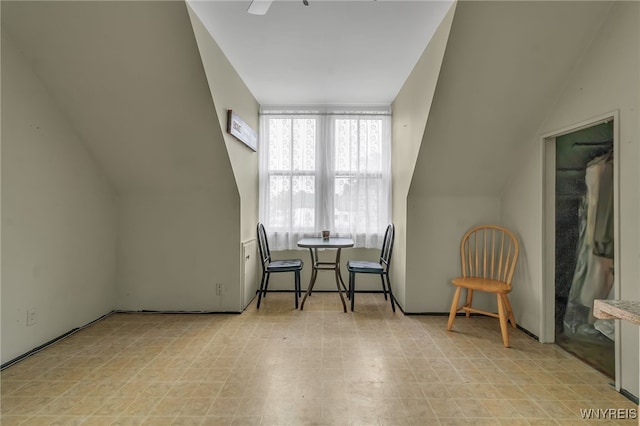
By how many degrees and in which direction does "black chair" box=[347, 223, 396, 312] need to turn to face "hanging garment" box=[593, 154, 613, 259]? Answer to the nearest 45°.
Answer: approximately 135° to its left

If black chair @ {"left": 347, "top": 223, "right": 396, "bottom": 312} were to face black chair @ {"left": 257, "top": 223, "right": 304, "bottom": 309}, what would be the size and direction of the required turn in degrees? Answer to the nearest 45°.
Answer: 0° — it already faces it

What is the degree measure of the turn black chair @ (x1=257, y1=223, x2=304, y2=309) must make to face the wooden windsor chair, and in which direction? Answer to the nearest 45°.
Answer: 0° — it already faces it

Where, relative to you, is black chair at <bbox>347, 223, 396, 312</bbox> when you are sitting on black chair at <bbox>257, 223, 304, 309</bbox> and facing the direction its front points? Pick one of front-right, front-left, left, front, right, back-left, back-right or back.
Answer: front

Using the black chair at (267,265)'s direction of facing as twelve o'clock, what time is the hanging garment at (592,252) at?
The hanging garment is roughly at 1 o'clock from the black chair.

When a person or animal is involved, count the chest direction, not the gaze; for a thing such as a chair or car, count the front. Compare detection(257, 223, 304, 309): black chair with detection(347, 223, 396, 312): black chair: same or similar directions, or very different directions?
very different directions

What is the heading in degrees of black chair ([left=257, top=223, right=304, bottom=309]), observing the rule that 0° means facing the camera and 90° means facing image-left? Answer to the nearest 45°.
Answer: approximately 270°

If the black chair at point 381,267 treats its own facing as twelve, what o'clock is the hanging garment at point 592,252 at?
The hanging garment is roughly at 7 o'clock from the black chair.

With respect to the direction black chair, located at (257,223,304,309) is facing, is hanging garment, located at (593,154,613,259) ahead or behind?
ahead

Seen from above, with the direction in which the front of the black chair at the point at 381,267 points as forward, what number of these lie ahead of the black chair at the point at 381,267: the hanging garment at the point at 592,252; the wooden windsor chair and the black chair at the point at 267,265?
1

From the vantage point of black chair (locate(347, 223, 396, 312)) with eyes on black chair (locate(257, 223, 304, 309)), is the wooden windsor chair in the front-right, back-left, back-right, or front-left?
back-left

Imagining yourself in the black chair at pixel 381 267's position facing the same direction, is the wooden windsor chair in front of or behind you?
behind

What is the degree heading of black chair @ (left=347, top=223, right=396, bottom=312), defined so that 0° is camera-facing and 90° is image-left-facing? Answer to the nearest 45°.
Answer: approximately 90°

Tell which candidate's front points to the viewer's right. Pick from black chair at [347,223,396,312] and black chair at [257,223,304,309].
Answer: black chair at [257,223,304,309]

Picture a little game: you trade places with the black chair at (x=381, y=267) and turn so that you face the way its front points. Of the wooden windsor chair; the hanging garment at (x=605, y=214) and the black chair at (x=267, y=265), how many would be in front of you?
1
